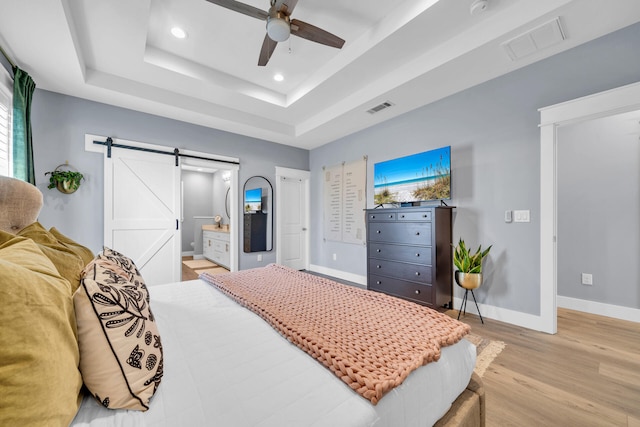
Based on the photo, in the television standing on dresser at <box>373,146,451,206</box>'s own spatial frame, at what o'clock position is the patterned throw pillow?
The patterned throw pillow is roughly at 11 o'clock from the television standing on dresser.

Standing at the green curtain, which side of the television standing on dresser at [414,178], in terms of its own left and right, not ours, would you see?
front

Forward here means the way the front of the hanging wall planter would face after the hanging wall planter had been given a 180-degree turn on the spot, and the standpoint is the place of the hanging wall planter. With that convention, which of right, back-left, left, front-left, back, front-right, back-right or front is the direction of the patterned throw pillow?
back

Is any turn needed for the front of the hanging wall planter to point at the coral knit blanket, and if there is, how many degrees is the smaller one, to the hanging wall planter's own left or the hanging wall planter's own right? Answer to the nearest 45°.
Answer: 0° — it already faces it

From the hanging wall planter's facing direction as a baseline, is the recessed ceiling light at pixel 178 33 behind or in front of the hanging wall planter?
in front

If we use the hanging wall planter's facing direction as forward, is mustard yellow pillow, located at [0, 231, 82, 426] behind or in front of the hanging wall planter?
in front

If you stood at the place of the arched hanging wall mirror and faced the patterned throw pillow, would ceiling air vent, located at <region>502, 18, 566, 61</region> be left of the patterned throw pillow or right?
left

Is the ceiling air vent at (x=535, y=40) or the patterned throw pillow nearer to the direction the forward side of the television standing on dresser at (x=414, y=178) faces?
the patterned throw pillow

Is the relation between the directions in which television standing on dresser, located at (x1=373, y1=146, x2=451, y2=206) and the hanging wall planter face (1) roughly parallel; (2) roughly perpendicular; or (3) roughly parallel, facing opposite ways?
roughly perpendicular

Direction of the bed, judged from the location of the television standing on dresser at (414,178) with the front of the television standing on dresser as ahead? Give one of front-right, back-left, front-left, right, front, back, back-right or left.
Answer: front-left

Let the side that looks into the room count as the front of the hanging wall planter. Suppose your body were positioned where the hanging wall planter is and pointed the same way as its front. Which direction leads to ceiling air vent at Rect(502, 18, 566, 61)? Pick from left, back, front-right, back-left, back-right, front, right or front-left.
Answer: front-left

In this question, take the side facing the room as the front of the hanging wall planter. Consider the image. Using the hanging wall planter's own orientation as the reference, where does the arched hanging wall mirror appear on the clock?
The arched hanging wall mirror is roughly at 9 o'clock from the hanging wall planter.

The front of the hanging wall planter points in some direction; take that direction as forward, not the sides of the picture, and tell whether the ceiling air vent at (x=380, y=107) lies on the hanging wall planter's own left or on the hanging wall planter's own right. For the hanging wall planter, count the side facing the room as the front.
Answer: on the hanging wall planter's own left

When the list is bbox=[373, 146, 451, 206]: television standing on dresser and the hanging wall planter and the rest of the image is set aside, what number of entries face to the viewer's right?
0
